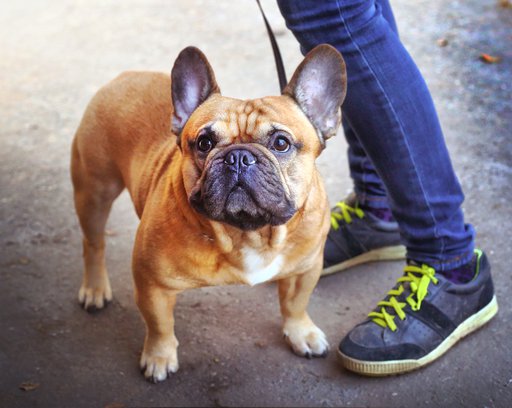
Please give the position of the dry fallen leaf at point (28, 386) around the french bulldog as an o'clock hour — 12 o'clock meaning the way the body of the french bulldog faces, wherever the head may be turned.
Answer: The dry fallen leaf is roughly at 4 o'clock from the french bulldog.

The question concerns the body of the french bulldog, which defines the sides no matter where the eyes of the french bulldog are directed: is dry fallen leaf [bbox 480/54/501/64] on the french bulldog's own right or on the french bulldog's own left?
on the french bulldog's own left

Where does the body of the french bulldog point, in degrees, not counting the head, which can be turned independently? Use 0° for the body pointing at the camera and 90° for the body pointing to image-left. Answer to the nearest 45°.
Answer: approximately 315°

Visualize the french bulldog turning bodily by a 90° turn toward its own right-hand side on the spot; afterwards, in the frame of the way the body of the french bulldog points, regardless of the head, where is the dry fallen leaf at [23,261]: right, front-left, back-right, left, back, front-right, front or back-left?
right
